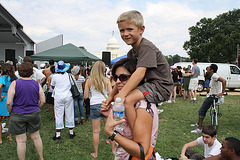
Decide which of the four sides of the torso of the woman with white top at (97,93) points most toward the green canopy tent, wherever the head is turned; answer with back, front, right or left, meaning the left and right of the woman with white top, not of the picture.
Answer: front

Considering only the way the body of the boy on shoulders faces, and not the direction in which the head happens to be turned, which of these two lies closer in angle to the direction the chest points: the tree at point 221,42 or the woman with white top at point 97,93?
the woman with white top

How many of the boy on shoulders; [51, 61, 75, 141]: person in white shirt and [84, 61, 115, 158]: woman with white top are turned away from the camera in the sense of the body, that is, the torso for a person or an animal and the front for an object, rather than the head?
2

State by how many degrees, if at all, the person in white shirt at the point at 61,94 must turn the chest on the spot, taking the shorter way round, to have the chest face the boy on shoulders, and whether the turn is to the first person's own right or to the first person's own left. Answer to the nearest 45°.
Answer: approximately 180°

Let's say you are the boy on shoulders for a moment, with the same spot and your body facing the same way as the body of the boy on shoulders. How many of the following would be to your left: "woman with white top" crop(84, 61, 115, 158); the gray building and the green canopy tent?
0

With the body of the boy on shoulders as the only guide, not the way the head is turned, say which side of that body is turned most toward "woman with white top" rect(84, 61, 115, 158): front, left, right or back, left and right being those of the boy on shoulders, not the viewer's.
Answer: right

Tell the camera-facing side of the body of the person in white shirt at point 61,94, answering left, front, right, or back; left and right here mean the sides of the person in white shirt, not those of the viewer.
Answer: back

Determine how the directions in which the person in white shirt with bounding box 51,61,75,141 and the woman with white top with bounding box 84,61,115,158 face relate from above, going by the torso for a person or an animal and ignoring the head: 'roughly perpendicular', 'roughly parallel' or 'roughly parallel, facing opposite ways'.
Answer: roughly parallel

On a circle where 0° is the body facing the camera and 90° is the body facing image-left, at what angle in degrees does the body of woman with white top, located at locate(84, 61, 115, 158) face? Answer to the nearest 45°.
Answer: approximately 180°

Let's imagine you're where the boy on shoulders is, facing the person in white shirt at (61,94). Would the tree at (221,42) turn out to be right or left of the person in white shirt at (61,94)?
right

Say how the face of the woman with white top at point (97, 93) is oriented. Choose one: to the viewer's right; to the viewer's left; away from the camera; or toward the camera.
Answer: away from the camera
